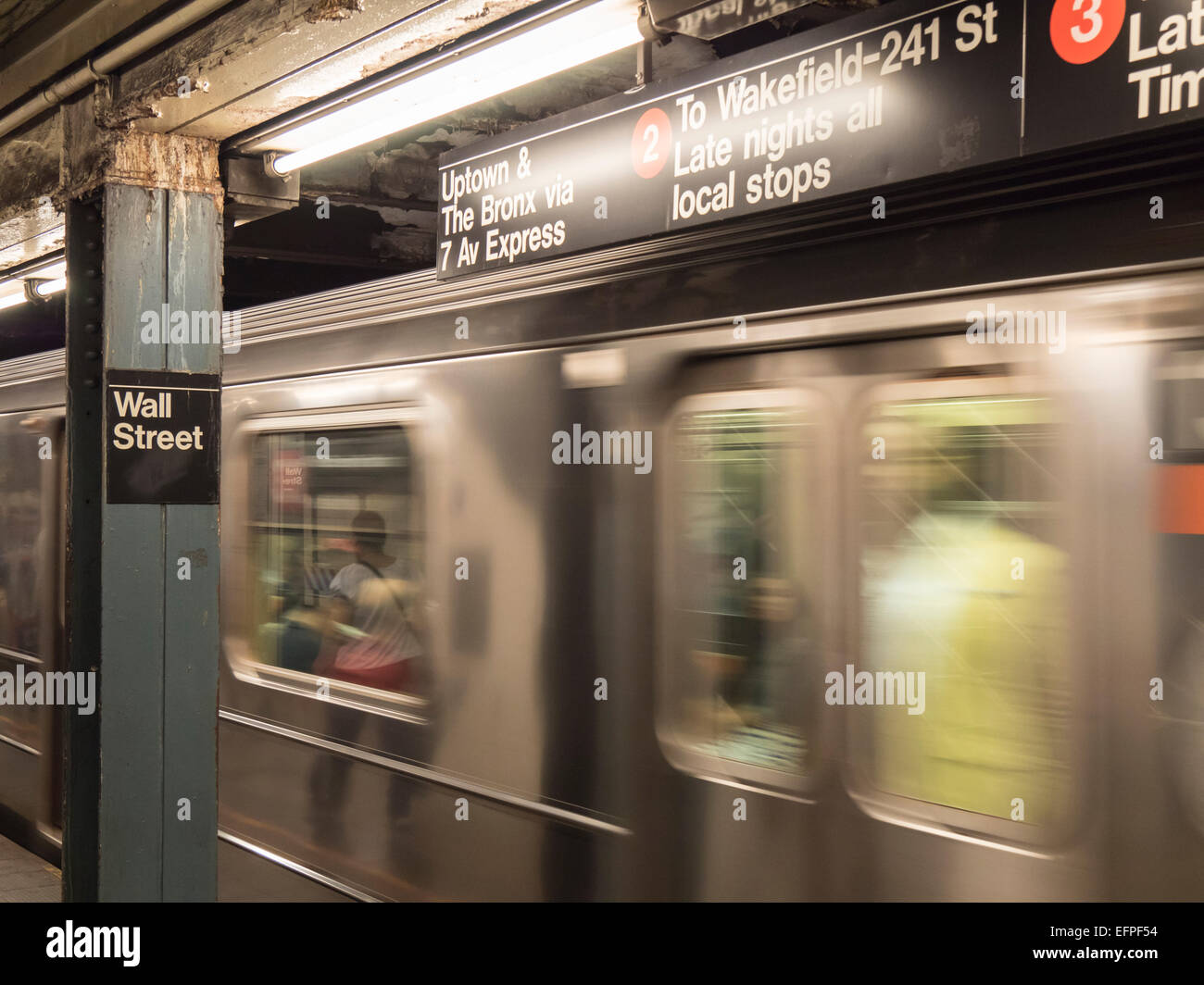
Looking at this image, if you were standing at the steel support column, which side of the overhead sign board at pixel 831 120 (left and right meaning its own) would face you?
right

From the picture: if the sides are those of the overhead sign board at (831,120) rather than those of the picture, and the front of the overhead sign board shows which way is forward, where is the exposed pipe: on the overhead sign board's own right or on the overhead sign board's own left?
on the overhead sign board's own right

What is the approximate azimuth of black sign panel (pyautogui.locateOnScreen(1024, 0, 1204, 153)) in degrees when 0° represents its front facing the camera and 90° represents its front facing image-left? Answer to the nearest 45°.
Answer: approximately 45°

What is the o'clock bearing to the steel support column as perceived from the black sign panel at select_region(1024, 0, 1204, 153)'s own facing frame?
The steel support column is roughly at 2 o'clock from the black sign panel.

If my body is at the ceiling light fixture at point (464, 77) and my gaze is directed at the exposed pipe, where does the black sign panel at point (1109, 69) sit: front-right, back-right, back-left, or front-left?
back-left

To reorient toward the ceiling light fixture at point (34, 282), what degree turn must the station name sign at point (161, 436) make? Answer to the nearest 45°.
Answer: approximately 180°

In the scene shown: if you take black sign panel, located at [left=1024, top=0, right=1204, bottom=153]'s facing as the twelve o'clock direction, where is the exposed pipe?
The exposed pipe is roughly at 2 o'clock from the black sign panel.

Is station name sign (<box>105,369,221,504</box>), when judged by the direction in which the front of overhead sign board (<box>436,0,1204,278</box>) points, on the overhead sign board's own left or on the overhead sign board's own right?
on the overhead sign board's own right

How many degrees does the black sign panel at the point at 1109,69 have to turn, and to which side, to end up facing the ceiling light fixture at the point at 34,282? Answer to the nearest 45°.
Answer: approximately 90° to its right
